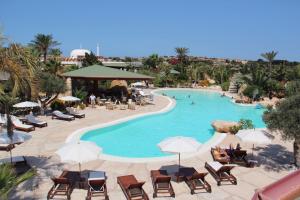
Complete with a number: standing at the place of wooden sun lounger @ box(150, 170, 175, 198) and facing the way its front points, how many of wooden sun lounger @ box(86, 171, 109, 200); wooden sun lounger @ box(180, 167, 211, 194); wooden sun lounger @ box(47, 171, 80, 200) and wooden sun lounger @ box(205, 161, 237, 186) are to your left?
2

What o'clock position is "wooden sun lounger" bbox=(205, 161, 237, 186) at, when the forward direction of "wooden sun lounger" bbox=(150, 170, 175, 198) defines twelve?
"wooden sun lounger" bbox=(205, 161, 237, 186) is roughly at 2 o'clock from "wooden sun lounger" bbox=(150, 170, 175, 198).

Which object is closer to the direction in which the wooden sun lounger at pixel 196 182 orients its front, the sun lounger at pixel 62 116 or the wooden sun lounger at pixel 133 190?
the sun lounger

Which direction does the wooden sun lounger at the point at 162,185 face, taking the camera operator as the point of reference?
facing away from the viewer

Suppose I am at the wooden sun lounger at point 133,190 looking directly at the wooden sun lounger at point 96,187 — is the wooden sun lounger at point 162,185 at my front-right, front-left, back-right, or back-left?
back-right

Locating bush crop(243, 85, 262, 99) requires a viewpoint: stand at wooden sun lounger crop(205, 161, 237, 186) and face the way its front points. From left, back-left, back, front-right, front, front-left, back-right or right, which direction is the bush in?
front-right

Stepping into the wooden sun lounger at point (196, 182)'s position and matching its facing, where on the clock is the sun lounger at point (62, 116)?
The sun lounger is roughly at 12 o'clock from the wooden sun lounger.

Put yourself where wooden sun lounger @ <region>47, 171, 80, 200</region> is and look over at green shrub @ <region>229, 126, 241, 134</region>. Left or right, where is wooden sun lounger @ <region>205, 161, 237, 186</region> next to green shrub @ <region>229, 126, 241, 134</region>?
right

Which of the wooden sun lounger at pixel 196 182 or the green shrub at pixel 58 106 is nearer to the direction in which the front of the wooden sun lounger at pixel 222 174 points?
the green shrub

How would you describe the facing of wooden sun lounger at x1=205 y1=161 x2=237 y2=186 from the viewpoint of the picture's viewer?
facing away from the viewer and to the left of the viewer
